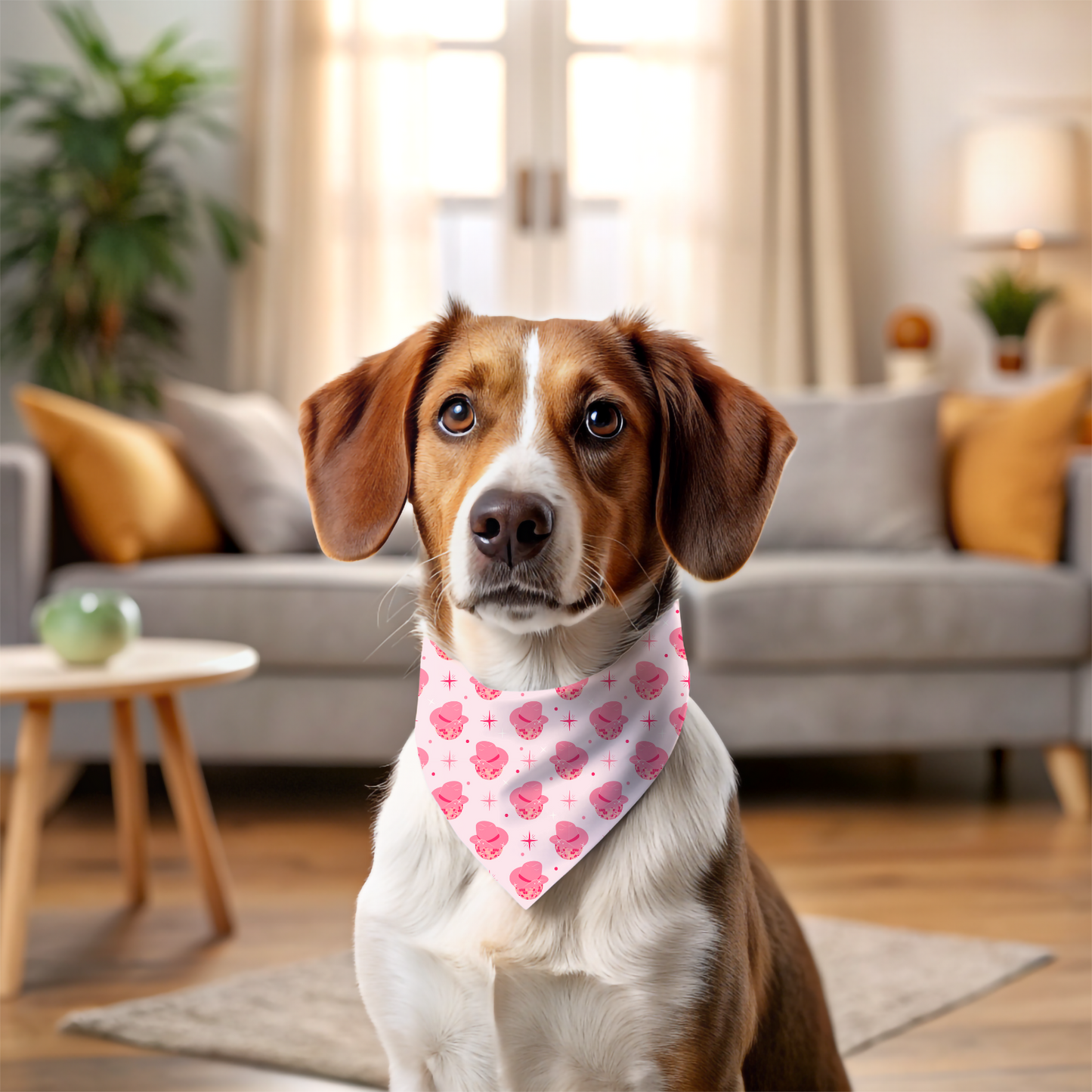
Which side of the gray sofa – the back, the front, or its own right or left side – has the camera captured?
front

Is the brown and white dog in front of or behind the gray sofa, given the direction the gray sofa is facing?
in front

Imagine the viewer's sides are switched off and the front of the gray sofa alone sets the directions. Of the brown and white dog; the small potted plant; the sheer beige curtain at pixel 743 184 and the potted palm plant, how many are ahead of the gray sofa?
1

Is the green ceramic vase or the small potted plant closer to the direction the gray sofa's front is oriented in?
the green ceramic vase

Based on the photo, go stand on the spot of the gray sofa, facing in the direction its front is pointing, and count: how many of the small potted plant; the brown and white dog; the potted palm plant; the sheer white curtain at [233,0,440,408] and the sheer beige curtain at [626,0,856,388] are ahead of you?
1

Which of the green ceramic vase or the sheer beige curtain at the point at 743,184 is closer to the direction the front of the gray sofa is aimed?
the green ceramic vase

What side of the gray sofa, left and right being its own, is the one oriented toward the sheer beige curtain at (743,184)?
back

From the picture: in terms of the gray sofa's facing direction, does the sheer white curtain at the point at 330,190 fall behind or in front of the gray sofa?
behind

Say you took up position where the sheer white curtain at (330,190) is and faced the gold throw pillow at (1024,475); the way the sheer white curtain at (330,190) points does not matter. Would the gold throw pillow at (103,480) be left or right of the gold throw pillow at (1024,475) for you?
right

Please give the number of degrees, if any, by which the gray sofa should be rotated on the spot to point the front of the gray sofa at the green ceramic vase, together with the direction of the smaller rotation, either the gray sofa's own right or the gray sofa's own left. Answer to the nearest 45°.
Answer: approximately 45° to the gray sofa's own right

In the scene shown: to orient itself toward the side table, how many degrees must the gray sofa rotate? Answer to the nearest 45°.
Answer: approximately 45° to its right
